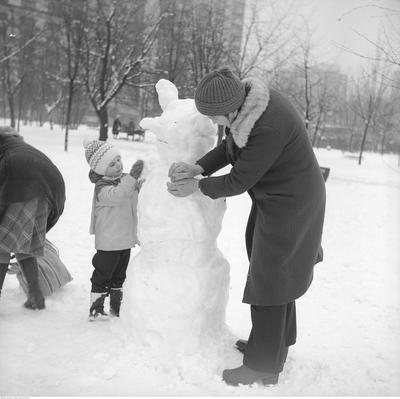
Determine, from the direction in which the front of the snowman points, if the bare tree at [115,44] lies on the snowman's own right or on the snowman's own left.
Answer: on the snowman's own right

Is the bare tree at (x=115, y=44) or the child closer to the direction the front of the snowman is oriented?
the child

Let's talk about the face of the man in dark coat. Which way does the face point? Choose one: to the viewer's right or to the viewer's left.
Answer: to the viewer's left

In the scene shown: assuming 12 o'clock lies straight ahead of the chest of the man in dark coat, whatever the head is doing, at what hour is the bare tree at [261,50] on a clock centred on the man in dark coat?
The bare tree is roughly at 3 o'clock from the man in dark coat.

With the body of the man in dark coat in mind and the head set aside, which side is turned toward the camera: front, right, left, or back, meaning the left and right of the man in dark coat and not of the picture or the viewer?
left

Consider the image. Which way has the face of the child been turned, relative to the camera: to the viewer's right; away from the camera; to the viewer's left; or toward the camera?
to the viewer's right
